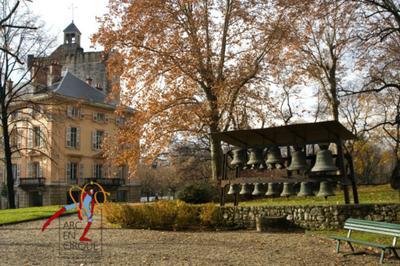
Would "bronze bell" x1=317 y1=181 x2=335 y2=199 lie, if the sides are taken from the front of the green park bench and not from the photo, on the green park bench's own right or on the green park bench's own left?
on the green park bench's own right

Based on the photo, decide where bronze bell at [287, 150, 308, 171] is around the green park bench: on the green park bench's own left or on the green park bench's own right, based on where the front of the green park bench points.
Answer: on the green park bench's own right

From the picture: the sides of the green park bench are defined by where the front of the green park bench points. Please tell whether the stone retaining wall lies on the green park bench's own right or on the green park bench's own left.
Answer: on the green park bench's own right

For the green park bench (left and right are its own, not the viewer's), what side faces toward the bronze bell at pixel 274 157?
right

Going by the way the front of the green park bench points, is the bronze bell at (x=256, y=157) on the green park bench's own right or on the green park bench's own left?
on the green park bench's own right

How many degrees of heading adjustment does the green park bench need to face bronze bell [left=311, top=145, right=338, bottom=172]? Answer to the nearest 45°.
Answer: approximately 135° to its right
